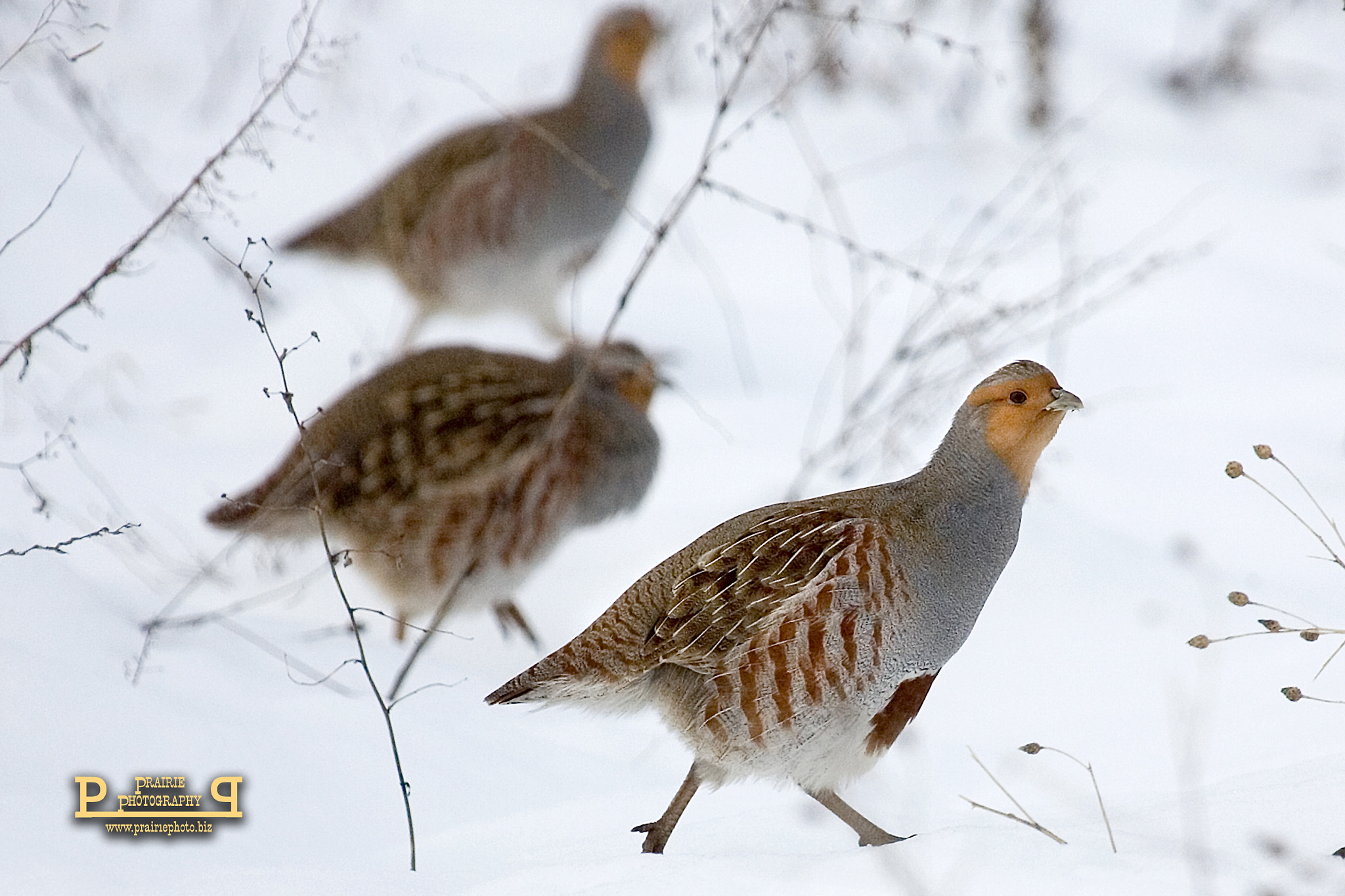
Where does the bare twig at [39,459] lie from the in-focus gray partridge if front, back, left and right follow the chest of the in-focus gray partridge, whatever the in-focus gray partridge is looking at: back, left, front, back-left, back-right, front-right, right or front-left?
back

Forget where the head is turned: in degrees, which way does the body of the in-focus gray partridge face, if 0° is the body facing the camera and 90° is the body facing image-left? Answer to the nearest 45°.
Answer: approximately 270°

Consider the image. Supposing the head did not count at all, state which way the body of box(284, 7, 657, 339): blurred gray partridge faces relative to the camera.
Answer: to the viewer's right

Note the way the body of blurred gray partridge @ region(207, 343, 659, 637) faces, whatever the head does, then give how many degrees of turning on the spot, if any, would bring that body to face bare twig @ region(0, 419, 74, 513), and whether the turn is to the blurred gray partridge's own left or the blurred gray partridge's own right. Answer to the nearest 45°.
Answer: approximately 135° to the blurred gray partridge's own right

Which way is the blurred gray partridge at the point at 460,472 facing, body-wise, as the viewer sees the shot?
to the viewer's right
